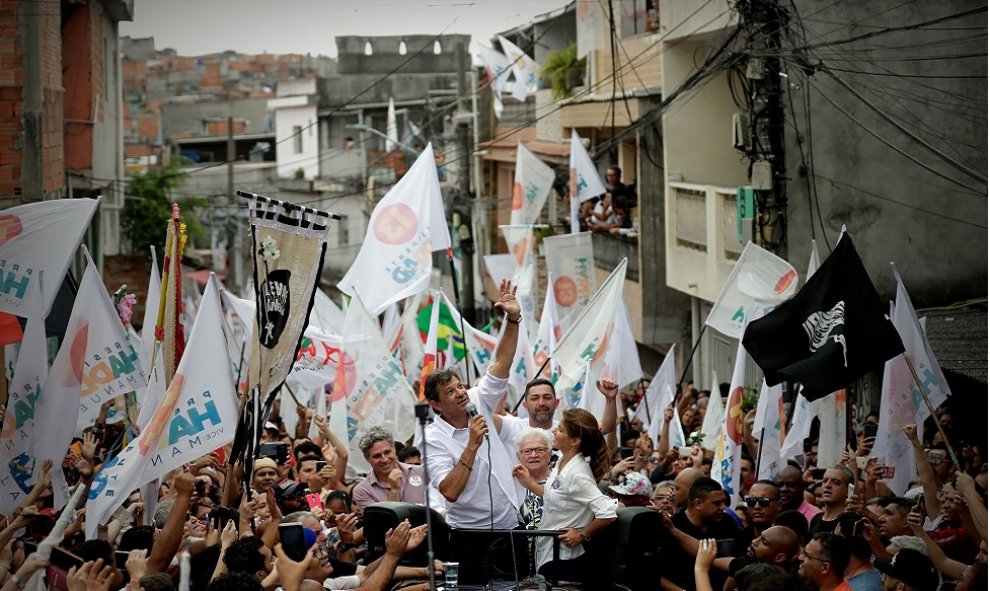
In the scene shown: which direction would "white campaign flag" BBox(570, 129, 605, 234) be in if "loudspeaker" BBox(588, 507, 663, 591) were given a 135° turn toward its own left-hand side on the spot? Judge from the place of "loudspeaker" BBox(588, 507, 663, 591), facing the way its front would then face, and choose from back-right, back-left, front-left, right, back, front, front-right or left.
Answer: front

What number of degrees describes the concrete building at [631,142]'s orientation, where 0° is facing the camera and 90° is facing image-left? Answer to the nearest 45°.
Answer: approximately 45°

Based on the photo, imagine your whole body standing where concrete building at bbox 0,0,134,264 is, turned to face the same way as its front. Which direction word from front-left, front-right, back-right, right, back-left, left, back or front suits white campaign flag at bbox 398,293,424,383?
front

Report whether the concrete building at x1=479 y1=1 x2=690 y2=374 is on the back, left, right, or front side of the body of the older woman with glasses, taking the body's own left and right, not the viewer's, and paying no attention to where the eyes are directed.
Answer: back

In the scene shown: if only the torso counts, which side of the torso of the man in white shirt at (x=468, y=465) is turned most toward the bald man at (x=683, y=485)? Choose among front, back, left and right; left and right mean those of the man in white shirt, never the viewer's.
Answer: left

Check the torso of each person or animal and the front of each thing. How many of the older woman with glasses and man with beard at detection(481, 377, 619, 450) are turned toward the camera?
2

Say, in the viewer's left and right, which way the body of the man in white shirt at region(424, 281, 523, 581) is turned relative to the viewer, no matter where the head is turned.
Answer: facing the viewer and to the right of the viewer

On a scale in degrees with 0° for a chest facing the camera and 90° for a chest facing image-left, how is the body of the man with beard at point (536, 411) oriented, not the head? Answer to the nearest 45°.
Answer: approximately 0°

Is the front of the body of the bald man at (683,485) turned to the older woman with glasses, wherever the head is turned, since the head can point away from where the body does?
yes

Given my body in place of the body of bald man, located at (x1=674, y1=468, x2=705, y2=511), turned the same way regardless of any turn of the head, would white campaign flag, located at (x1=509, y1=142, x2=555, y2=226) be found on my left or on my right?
on my right

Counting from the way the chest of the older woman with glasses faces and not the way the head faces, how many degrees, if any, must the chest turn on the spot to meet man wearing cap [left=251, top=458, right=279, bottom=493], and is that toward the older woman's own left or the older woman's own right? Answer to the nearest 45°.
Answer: approximately 135° to the older woman's own right

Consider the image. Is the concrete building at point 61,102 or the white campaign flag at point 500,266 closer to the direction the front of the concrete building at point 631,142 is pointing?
the concrete building
